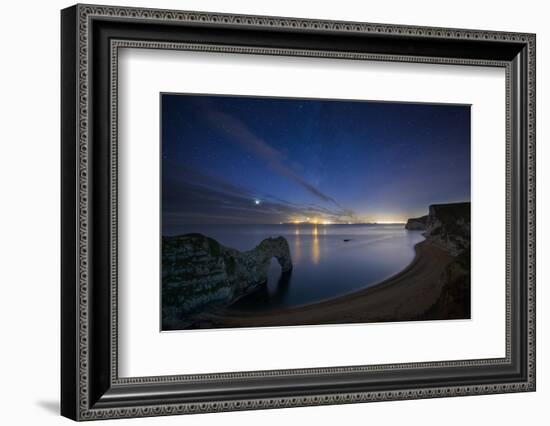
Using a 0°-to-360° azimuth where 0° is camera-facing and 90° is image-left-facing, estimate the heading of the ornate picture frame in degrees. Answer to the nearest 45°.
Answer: approximately 315°
